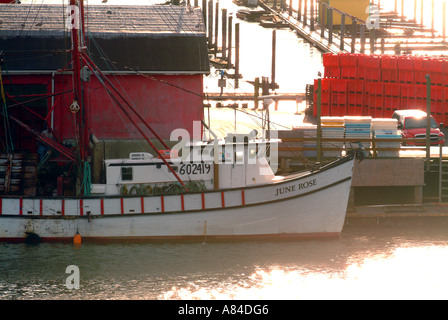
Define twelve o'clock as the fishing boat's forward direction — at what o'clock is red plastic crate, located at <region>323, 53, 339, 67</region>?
The red plastic crate is roughly at 10 o'clock from the fishing boat.

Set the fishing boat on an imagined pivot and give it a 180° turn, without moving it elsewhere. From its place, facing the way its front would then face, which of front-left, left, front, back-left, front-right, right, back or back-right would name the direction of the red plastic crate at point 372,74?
back-right

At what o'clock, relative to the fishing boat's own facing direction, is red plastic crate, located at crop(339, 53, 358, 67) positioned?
The red plastic crate is roughly at 10 o'clock from the fishing boat.

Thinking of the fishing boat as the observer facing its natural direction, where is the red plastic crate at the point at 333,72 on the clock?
The red plastic crate is roughly at 10 o'clock from the fishing boat.

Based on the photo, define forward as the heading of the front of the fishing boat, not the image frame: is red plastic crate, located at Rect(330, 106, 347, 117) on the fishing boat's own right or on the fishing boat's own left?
on the fishing boat's own left

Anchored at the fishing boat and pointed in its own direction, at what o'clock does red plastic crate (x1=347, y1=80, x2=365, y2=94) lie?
The red plastic crate is roughly at 10 o'clock from the fishing boat.

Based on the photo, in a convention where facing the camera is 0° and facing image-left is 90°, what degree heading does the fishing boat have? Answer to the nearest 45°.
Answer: approximately 270°

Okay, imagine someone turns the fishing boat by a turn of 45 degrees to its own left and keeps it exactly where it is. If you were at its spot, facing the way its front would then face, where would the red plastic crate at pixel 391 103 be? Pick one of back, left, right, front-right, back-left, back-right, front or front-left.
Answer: front

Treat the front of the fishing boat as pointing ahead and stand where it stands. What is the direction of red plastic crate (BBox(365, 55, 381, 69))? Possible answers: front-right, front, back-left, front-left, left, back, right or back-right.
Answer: front-left

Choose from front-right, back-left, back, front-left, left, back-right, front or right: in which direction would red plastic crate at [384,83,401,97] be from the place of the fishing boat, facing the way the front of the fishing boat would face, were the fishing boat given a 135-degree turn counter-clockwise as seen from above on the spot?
right

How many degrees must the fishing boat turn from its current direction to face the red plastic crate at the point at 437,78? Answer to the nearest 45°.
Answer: approximately 45° to its left

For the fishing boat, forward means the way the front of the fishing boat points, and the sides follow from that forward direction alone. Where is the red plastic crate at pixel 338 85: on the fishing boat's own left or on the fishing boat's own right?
on the fishing boat's own left

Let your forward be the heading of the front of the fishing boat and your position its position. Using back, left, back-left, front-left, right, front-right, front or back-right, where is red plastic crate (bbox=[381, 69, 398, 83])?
front-left

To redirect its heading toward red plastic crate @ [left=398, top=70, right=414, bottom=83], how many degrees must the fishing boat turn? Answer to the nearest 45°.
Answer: approximately 45° to its left

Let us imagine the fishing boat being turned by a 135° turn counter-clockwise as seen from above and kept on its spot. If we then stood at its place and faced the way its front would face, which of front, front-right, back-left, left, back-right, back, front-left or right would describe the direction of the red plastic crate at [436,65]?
right

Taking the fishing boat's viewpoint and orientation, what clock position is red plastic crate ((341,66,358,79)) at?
The red plastic crate is roughly at 10 o'clock from the fishing boat.
